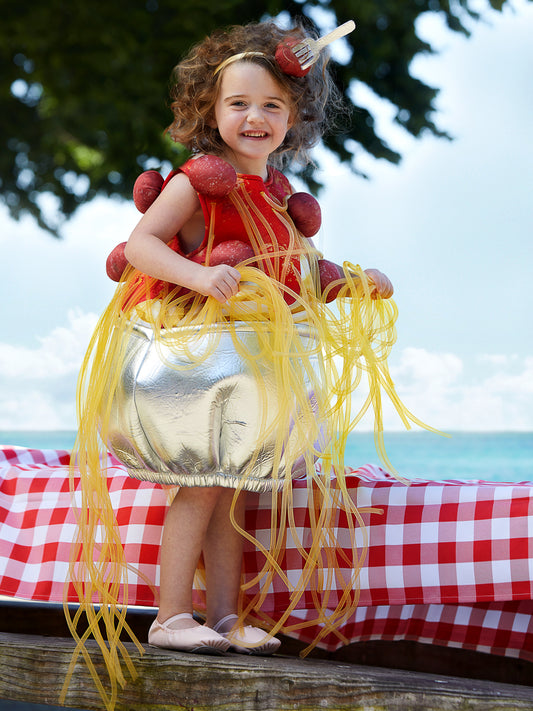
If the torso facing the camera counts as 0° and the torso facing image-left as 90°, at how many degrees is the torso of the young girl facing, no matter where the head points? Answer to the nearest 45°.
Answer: approximately 315°
